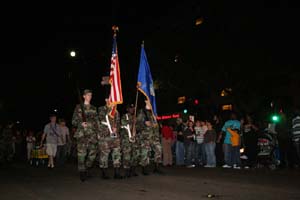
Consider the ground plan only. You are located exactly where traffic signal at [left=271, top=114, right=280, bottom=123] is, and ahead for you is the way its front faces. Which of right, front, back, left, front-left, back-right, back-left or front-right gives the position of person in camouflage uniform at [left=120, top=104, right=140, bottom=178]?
front-right

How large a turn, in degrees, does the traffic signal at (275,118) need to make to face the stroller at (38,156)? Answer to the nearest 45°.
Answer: approximately 90° to its right

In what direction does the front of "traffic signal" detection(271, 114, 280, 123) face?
toward the camera

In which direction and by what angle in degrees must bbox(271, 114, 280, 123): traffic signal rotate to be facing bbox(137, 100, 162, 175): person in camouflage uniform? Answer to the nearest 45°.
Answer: approximately 45° to its right

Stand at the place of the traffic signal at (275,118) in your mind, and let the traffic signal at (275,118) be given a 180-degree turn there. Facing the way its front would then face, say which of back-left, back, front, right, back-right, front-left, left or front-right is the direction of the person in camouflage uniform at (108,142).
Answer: back-left
